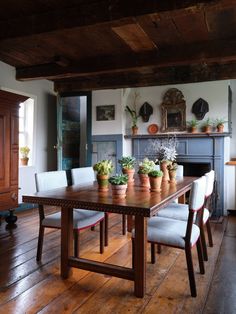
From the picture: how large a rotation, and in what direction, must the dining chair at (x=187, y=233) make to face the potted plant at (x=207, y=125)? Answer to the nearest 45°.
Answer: approximately 45° to its right

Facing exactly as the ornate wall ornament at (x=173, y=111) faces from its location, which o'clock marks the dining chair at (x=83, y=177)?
The dining chair is roughly at 1 o'clock from the ornate wall ornament.

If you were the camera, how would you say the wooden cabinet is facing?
facing the viewer and to the right of the viewer

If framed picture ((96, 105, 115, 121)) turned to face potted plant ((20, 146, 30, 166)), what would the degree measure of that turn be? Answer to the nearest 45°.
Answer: approximately 90° to its right

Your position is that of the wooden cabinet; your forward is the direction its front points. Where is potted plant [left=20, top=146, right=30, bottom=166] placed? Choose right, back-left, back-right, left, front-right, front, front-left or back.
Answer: back-left

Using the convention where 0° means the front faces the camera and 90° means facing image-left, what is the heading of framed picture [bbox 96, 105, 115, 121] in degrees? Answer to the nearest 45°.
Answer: approximately 0°

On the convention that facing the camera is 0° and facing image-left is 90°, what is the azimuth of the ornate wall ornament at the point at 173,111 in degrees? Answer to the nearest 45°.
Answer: approximately 0°

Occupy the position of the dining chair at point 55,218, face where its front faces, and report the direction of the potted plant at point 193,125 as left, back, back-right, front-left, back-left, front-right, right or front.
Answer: left

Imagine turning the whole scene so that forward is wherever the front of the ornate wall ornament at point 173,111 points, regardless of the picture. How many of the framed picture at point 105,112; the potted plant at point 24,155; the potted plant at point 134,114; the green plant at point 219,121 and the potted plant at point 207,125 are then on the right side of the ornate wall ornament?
3

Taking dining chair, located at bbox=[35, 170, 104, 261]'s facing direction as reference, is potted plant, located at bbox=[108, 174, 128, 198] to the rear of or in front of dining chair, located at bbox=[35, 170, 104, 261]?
in front

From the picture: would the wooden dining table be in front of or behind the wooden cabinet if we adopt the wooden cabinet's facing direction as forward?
in front

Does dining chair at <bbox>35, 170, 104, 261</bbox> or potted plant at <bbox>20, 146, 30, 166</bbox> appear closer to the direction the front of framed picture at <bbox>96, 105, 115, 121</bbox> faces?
the dining chair

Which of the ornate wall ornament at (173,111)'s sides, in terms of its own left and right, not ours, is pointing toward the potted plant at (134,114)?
right

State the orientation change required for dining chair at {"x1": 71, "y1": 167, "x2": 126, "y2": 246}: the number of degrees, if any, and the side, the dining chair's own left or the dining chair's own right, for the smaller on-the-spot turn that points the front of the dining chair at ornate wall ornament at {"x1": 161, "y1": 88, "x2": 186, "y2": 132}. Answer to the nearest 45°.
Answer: approximately 90° to the dining chair's own left

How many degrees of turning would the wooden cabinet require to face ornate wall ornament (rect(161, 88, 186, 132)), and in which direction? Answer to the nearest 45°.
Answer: approximately 45° to its left
